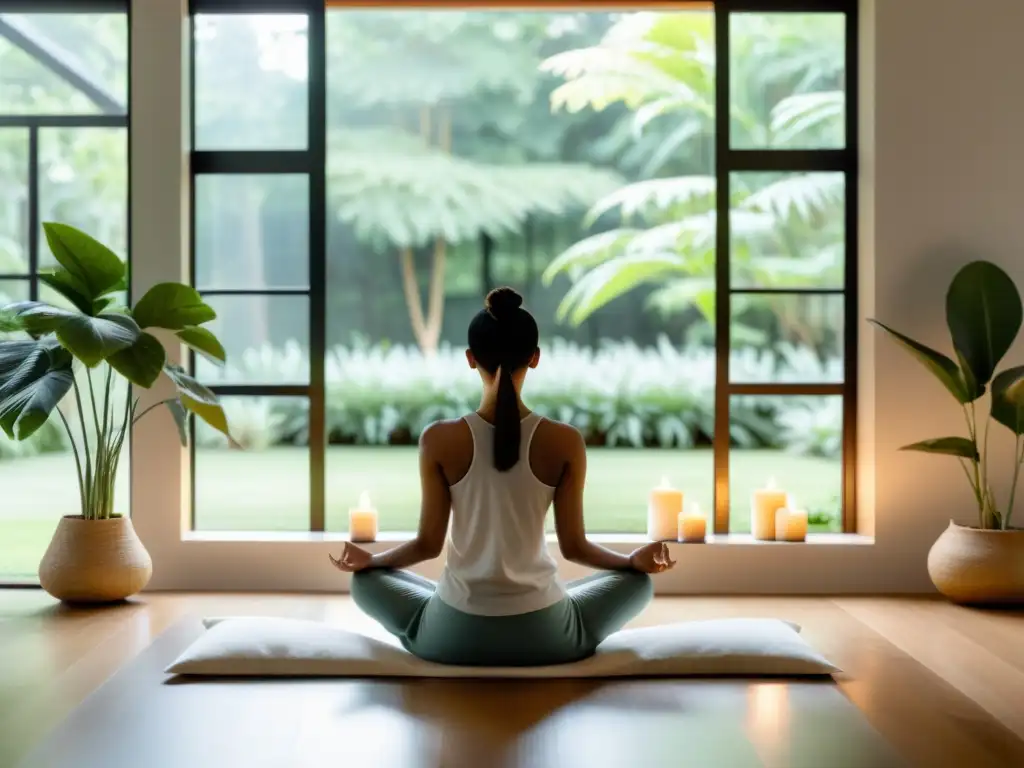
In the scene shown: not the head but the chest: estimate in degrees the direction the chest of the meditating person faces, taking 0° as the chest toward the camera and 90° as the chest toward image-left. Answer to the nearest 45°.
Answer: approximately 180°

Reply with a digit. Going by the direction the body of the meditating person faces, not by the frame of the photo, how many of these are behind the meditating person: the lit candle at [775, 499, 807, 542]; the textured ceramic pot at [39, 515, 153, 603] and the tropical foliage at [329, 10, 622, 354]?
0

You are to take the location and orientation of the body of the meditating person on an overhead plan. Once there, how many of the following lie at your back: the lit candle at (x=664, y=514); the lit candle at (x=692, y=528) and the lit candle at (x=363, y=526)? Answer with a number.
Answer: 0

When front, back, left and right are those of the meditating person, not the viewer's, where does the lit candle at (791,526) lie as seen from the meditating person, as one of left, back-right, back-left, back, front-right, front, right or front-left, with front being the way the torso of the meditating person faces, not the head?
front-right

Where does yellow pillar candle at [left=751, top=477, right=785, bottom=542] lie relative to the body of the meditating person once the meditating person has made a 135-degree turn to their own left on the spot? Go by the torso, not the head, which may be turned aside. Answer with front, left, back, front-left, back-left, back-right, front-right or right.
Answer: back

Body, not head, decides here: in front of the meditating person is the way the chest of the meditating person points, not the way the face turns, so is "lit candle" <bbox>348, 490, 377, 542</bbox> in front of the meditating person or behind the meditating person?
in front

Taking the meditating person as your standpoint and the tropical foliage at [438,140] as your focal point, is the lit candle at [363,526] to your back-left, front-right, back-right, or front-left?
front-left

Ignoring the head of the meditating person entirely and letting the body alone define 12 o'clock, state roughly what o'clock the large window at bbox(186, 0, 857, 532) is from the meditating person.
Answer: The large window is roughly at 12 o'clock from the meditating person.

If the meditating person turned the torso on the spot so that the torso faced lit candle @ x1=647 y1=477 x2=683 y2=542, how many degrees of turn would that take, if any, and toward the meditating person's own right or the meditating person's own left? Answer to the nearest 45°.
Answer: approximately 45° to the meditating person's own right

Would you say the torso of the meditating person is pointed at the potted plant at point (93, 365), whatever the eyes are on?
no

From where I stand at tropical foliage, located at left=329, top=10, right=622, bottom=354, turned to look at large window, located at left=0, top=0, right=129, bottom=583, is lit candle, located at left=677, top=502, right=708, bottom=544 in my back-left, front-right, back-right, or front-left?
front-left

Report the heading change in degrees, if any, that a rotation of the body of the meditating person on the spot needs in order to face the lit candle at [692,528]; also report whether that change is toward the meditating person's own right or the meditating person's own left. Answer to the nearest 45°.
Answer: approximately 45° to the meditating person's own right

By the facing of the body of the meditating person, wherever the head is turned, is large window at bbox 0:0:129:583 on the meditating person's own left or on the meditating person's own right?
on the meditating person's own left

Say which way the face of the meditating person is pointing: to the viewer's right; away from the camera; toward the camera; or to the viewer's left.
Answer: away from the camera

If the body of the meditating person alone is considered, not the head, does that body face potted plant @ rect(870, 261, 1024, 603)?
no

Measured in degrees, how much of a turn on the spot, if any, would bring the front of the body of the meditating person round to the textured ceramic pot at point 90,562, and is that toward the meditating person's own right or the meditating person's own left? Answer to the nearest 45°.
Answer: approximately 45° to the meditating person's own left

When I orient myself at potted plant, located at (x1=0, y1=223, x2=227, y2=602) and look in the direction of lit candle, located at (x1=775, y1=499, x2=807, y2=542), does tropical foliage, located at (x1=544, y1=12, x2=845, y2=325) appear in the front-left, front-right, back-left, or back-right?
front-left

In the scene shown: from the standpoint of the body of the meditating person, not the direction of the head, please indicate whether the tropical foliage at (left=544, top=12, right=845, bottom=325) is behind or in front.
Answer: in front

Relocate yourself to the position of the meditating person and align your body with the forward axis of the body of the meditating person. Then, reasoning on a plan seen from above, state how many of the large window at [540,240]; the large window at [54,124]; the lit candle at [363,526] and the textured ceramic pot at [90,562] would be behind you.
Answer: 0
